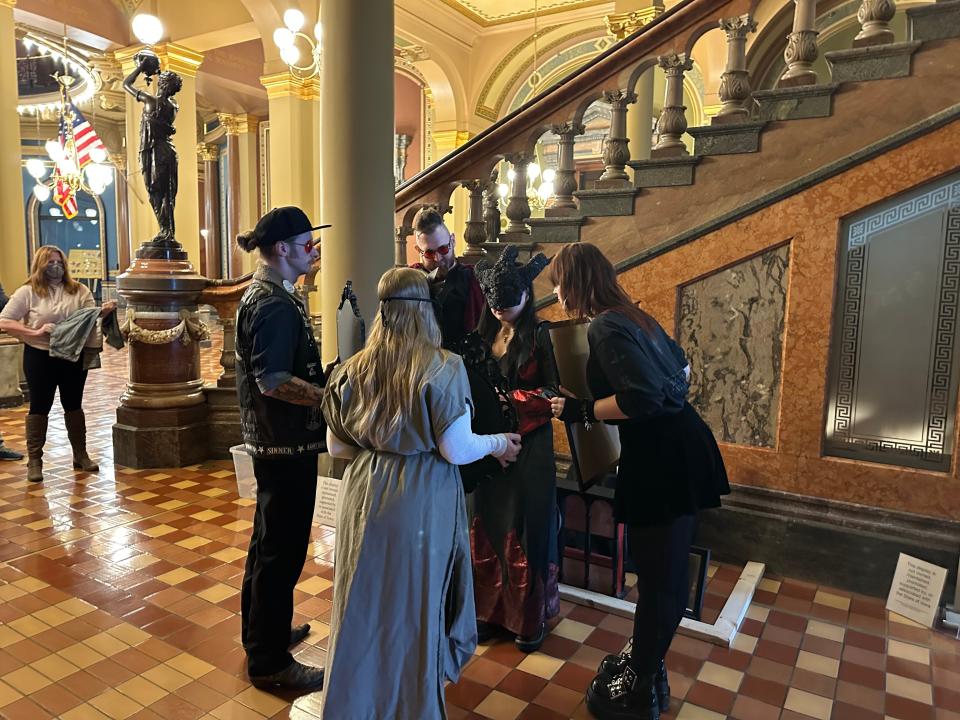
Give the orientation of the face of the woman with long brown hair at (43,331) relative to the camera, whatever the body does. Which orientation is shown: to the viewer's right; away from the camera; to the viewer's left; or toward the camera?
toward the camera

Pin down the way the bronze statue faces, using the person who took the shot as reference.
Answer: facing the viewer and to the left of the viewer

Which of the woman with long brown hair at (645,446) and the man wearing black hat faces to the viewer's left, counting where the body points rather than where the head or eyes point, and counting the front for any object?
the woman with long brown hair

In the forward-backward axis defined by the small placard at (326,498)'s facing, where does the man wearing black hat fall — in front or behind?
in front

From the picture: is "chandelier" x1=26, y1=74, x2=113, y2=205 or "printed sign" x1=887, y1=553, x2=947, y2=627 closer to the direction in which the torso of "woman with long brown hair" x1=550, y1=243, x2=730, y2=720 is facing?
the chandelier

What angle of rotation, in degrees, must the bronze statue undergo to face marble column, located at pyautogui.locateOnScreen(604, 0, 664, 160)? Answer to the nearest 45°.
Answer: approximately 135° to its left

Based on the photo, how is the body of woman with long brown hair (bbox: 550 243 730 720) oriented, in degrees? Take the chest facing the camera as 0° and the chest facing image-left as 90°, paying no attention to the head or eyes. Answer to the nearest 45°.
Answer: approximately 90°

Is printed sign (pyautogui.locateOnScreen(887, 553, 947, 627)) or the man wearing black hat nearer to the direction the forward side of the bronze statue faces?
the man wearing black hat

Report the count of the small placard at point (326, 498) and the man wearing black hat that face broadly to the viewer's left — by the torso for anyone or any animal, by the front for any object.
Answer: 0

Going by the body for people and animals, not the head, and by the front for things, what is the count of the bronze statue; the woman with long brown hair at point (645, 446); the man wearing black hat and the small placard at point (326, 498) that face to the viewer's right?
1

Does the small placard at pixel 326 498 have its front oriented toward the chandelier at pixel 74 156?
no

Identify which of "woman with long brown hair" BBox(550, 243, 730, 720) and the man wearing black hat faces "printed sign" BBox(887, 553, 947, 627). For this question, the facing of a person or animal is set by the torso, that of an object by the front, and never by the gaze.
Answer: the man wearing black hat

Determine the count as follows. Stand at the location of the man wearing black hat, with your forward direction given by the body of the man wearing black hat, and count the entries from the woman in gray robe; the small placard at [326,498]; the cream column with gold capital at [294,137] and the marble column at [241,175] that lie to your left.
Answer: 3

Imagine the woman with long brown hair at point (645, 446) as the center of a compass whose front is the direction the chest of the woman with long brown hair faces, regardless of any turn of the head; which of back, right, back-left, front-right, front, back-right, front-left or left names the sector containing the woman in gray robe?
front-left

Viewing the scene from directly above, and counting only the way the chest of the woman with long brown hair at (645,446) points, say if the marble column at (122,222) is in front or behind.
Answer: in front

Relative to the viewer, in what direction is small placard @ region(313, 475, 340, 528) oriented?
toward the camera

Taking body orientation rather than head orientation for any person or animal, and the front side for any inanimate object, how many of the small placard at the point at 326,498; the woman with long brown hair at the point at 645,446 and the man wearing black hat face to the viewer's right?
1

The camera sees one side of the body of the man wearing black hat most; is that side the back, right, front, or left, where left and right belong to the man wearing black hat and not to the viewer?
right

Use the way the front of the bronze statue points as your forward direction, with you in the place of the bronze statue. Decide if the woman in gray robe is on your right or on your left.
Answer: on your left

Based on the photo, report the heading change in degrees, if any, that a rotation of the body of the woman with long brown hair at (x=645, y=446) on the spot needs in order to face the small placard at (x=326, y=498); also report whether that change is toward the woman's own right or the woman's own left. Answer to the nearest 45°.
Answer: approximately 45° to the woman's own right
